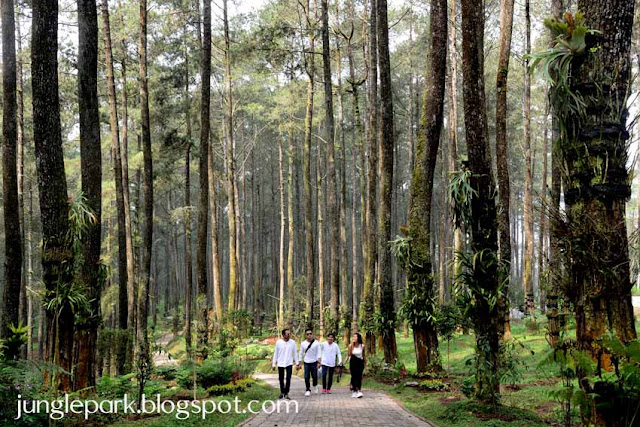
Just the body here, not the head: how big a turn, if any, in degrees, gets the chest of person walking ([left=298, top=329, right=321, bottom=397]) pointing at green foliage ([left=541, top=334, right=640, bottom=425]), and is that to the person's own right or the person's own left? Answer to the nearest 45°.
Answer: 0° — they already face it

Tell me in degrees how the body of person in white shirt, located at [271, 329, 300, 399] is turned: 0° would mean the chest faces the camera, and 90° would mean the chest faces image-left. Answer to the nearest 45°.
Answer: approximately 0°

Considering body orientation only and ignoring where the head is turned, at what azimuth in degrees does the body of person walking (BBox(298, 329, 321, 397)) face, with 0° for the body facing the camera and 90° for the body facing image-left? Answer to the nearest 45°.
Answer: approximately 0°

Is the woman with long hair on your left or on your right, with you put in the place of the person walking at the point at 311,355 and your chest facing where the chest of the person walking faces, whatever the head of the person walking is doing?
on your left

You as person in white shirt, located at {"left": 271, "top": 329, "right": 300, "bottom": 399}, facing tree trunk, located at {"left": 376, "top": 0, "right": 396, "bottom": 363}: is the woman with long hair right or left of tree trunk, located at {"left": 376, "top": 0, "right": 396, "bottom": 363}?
right

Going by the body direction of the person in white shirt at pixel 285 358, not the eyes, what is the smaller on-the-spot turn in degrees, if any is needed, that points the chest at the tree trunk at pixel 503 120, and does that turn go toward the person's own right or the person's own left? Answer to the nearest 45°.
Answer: approximately 135° to the person's own left

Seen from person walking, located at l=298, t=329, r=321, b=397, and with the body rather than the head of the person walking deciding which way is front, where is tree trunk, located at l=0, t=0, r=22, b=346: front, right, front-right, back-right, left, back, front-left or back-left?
right

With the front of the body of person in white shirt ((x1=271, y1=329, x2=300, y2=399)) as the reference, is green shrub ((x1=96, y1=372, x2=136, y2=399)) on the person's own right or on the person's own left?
on the person's own right

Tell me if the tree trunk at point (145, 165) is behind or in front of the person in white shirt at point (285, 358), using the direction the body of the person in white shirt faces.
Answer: behind

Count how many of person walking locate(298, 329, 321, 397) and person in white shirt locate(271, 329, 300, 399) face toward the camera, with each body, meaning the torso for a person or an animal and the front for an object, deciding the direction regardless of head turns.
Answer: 2
